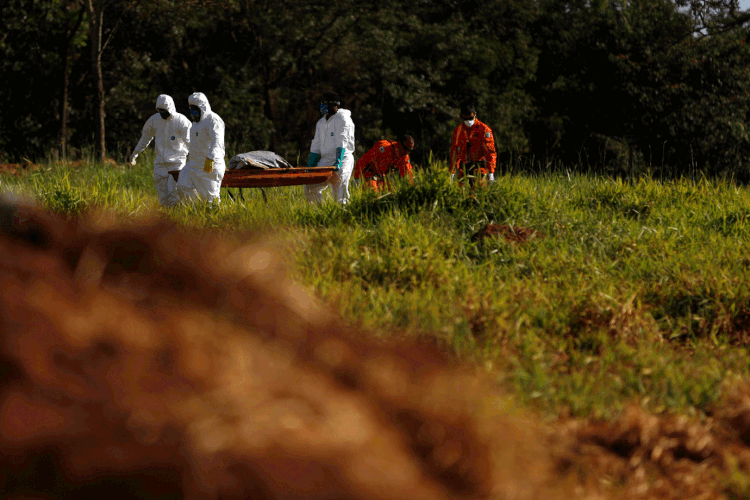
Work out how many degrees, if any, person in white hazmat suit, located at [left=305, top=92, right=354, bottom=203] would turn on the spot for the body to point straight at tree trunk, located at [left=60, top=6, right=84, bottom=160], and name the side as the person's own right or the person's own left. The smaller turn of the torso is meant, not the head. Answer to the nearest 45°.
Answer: approximately 90° to the person's own right

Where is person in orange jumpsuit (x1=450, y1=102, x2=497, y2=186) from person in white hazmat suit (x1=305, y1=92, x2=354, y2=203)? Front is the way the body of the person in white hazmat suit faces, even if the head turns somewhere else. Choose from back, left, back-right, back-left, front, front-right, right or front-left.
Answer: back-left

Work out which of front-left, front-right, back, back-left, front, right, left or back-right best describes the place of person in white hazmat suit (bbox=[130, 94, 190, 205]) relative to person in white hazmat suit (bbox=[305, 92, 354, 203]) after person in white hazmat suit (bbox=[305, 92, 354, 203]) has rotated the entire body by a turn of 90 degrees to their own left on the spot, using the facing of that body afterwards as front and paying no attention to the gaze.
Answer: back-right

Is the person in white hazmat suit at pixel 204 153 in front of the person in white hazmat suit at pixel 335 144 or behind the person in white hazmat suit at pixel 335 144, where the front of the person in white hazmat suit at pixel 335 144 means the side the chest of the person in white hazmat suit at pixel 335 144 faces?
in front

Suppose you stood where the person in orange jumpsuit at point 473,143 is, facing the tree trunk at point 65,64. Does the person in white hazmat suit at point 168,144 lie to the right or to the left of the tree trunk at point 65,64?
left
